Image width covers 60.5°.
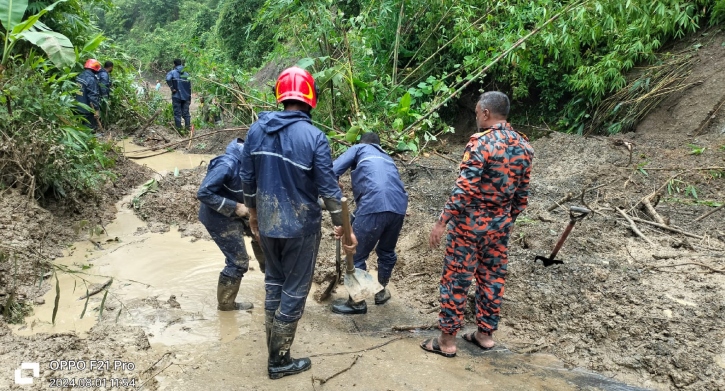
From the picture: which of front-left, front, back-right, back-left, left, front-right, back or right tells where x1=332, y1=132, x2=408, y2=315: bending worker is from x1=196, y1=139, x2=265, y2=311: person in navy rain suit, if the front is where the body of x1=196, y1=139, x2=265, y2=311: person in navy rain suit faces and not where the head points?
front

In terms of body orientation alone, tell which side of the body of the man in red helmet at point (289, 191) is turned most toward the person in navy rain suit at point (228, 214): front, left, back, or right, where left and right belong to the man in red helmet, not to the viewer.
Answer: left

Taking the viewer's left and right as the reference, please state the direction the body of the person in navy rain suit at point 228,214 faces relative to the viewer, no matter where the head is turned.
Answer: facing to the right of the viewer

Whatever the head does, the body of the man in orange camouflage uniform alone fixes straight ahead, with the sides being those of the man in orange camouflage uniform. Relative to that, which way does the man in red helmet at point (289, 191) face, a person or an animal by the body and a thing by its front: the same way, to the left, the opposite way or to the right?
to the right

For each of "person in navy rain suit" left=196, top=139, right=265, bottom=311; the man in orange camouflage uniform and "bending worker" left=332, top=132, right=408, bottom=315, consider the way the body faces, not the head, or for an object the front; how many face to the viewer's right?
1

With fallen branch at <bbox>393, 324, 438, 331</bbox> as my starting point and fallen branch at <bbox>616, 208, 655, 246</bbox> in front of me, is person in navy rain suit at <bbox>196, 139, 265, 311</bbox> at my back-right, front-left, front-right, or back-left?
back-left

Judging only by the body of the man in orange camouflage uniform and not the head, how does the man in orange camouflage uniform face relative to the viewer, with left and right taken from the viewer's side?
facing away from the viewer and to the left of the viewer

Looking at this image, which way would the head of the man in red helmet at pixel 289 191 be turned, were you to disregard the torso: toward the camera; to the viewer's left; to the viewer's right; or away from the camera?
away from the camera

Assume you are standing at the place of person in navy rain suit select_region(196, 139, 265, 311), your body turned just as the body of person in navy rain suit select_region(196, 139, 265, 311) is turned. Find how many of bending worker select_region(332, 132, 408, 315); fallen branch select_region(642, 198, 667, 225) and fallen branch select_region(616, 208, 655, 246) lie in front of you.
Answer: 3

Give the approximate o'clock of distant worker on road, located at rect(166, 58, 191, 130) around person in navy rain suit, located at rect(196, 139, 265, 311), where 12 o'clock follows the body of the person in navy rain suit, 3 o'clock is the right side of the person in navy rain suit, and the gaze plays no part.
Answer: The distant worker on road is roughly at 9 o'clock from the person in navy rain suit.

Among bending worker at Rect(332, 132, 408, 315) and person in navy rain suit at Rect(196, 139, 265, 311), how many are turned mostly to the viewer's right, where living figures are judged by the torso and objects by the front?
1

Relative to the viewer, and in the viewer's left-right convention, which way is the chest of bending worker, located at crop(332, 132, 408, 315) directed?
facing away from the viewer and to the left of the viewer

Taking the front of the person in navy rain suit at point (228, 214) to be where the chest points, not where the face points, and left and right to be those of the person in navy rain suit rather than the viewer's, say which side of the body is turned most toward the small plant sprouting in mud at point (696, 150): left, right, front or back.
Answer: front

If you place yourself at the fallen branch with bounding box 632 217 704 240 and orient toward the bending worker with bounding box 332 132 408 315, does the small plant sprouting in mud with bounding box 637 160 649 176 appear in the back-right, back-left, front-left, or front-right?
back-right
